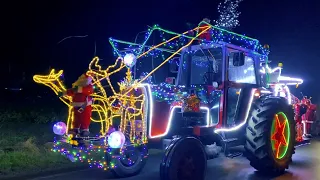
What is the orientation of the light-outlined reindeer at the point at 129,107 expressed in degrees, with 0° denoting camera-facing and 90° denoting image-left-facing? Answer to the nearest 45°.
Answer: approximately 45°

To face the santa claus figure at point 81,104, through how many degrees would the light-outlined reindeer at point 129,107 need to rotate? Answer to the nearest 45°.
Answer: approximately 45° to its right

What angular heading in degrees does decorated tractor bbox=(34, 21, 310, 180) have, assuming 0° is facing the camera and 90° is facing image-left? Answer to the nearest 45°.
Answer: approximately 45°

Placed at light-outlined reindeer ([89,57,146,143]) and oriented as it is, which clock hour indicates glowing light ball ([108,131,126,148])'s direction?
The glowing light ball is roughly at 11 o'clock from the light-outlined reindeer.
